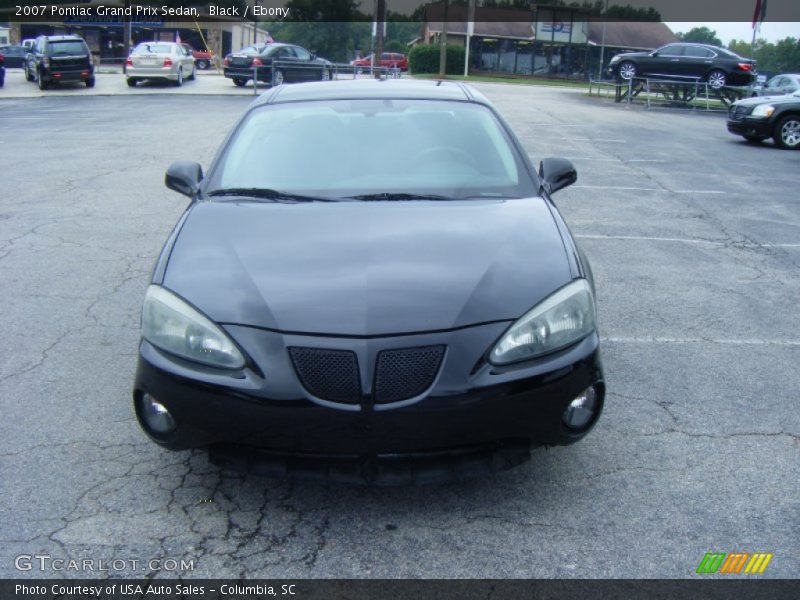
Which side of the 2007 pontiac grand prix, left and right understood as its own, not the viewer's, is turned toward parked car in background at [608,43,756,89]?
back

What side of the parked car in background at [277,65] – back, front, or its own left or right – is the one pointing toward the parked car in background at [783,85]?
right

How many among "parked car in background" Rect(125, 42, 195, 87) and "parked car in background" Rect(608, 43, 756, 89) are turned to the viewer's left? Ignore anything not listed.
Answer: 1

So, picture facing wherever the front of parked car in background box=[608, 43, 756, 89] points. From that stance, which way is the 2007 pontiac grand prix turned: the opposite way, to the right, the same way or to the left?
to the left

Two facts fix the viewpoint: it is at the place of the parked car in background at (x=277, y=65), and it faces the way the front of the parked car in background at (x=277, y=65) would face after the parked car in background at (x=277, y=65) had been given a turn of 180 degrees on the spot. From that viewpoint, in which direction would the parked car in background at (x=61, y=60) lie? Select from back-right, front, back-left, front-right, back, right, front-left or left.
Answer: front-right

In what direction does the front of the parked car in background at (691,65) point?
to the viewer's left

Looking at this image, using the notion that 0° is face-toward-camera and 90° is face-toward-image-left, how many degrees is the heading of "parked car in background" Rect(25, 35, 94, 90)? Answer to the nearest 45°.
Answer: approximately 135°

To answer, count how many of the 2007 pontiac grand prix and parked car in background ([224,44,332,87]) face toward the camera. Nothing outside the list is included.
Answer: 1

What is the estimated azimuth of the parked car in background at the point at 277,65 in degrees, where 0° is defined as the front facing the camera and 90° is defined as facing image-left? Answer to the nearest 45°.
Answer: approximately 225°

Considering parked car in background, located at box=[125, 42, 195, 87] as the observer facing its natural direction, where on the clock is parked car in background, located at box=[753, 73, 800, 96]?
parked car in background, located at box=[753, 73, 800, 96] is roughly at 3 o'clock from parked car in background, located at box=[125, 42, 195, 87].

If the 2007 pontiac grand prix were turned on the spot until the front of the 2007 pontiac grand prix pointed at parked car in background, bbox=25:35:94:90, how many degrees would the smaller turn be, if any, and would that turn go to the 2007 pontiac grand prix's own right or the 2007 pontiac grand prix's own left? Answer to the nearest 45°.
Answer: approximately 180°

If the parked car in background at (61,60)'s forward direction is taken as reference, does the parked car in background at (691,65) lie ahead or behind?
behind

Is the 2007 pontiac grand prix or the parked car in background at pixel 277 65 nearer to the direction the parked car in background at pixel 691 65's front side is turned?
the parked car in background

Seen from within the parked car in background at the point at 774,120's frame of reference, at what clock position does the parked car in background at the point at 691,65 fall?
the parked car in background at the point at 691,65 is roughly at 4 o'clock from the parked car in background at the point at 774,120.
